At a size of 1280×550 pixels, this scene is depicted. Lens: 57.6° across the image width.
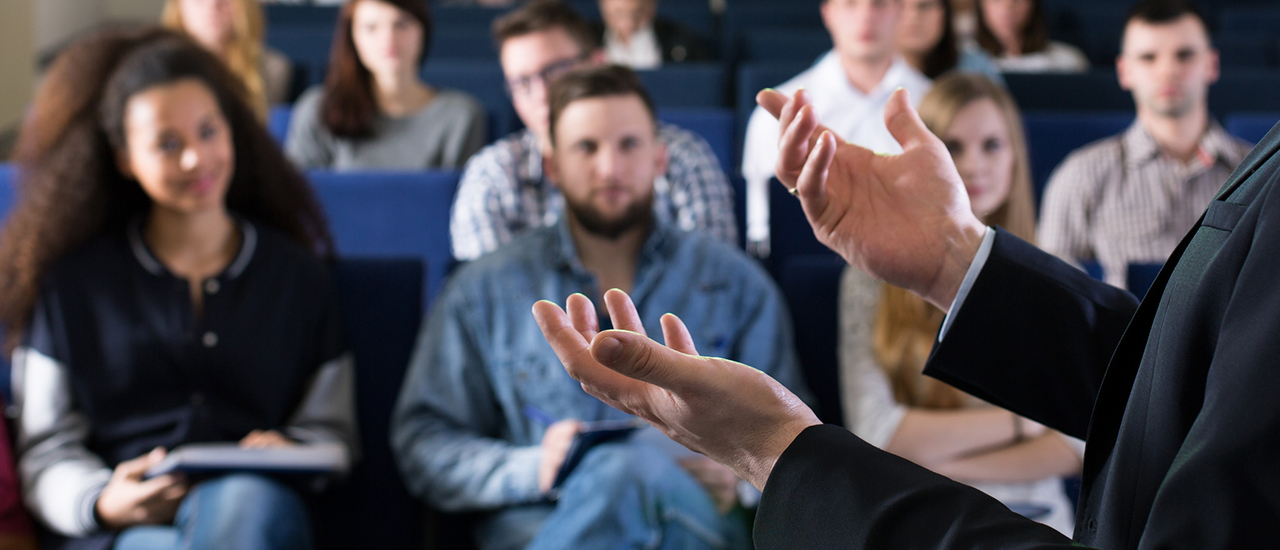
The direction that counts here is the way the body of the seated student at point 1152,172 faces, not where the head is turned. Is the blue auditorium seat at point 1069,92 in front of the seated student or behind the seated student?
behind

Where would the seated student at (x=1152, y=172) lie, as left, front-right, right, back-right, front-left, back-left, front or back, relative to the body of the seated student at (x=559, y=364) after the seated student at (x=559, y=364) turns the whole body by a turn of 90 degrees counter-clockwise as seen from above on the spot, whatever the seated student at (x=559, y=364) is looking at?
front-left

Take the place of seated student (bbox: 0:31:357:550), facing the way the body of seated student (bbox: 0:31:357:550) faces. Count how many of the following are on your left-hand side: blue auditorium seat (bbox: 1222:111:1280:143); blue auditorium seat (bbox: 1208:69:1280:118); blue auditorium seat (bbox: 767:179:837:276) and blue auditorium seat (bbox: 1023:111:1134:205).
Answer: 4

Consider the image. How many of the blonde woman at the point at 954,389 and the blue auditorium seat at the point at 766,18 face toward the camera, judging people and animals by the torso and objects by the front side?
2

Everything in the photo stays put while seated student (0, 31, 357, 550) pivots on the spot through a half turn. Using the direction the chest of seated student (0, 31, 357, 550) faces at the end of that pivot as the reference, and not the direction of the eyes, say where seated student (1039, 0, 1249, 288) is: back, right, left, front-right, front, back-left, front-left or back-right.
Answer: right

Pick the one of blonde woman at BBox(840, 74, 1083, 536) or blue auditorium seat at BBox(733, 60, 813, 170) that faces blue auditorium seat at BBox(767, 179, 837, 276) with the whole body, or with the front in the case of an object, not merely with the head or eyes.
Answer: blue auditorium seat at BBox(733, 60, 813, 170)

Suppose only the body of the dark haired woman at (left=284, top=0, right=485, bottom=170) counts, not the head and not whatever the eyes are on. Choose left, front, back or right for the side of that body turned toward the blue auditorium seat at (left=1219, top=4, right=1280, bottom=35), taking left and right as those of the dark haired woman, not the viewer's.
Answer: left
